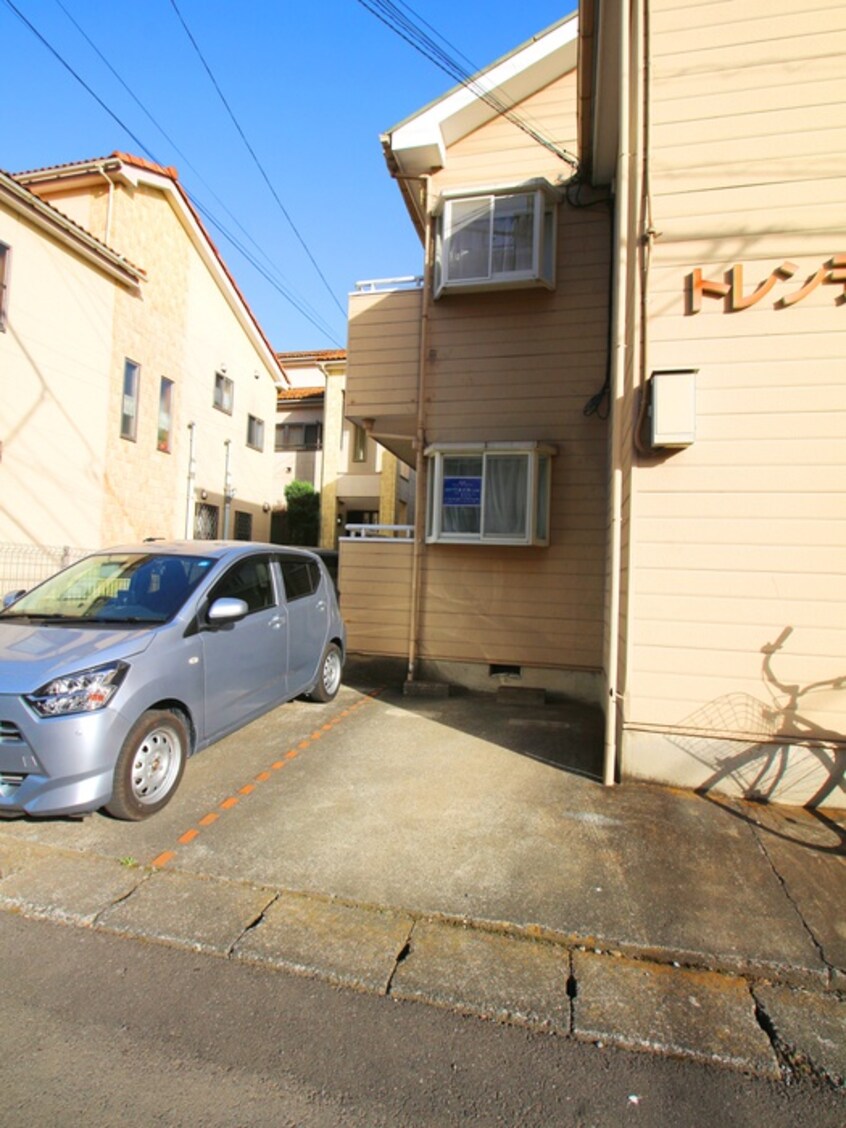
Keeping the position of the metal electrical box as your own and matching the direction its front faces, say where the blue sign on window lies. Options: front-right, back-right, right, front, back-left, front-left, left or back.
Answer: back-right

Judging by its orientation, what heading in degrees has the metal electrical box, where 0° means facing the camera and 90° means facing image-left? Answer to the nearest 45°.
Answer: approximately 0°

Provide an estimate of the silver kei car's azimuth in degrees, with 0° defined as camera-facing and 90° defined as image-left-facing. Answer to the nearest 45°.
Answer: approximately 45°
